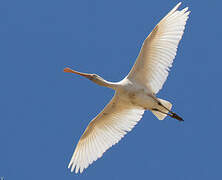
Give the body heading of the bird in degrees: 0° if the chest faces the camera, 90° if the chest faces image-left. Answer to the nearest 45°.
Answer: approximately 90°
